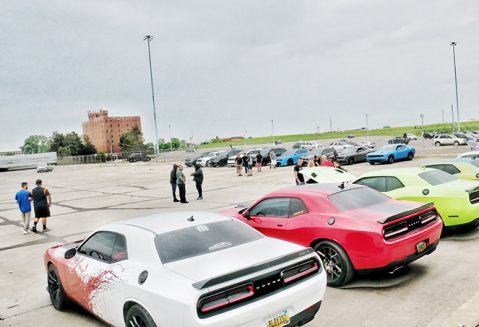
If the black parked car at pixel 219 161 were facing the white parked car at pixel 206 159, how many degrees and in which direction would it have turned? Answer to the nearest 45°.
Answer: approximately 90° to its right

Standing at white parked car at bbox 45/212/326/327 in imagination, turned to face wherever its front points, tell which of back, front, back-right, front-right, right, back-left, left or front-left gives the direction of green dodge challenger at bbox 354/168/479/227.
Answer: right

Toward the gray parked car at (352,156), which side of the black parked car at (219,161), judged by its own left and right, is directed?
left

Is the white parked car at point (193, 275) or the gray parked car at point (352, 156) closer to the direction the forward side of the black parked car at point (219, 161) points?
the white parked car

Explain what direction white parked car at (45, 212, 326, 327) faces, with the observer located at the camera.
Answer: facing away from the viewer and to the left of the viewer

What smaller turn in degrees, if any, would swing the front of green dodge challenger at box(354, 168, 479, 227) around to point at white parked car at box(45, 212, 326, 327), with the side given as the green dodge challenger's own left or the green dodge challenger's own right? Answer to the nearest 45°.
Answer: approximately 90° to the green dodge challenger's own left

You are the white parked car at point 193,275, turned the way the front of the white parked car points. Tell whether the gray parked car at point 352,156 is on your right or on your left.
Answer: on your right

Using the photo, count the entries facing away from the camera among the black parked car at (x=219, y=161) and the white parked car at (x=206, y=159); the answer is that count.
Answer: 0

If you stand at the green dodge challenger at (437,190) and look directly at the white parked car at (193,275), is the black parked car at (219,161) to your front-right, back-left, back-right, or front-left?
back-right

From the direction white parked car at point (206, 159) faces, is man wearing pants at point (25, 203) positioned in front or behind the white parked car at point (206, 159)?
in front

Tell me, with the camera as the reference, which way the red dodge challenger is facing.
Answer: facing away from the viewer and to the left of the viewer

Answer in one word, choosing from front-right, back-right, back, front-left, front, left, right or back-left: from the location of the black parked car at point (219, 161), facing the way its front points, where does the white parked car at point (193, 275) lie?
front-left

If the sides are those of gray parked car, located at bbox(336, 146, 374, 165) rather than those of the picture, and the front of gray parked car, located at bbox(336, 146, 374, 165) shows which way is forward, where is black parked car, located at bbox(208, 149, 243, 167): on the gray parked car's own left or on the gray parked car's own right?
on the gray parked car's own right

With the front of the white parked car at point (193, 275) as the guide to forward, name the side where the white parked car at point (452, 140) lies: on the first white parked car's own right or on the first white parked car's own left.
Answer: on the first white parked car's own right
